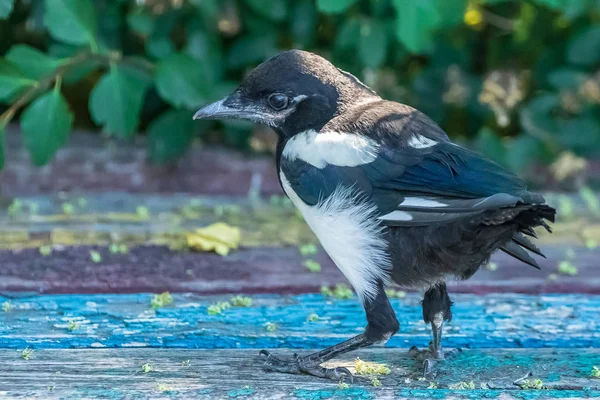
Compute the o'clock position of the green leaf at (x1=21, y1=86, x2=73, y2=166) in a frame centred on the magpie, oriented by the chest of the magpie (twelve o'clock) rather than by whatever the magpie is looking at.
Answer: The green leaf is roughly at 1 o'clock from the magpie.

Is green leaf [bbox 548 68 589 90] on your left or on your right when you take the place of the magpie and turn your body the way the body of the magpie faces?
on your right

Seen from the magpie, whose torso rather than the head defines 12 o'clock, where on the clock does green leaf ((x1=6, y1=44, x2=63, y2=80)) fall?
The green leaf is roughly at 1 o'clock from the magpie.

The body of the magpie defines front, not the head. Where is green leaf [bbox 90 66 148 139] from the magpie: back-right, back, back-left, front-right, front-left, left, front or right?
front-right

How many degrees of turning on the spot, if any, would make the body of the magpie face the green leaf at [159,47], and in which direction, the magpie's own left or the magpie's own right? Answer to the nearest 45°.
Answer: approximately 45° to the magpie's own right

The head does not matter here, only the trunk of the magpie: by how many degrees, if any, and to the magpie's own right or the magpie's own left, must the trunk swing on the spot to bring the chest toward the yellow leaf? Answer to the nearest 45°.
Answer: approximately 45° to the magpie's own right

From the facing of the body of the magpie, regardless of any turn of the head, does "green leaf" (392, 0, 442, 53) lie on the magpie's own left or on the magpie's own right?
on the magpie's own right

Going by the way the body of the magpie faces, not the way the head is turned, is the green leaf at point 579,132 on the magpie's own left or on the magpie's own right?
on the magpie's own right

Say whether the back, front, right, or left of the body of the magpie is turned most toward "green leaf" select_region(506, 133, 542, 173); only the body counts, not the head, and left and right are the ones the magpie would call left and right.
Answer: right

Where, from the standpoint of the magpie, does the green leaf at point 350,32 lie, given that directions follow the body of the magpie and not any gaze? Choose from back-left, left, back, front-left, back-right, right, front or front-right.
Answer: right

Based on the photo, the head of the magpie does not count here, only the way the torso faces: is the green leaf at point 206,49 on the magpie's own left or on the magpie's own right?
on the magpie's own right

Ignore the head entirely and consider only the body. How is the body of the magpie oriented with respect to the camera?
to the viewer's left
